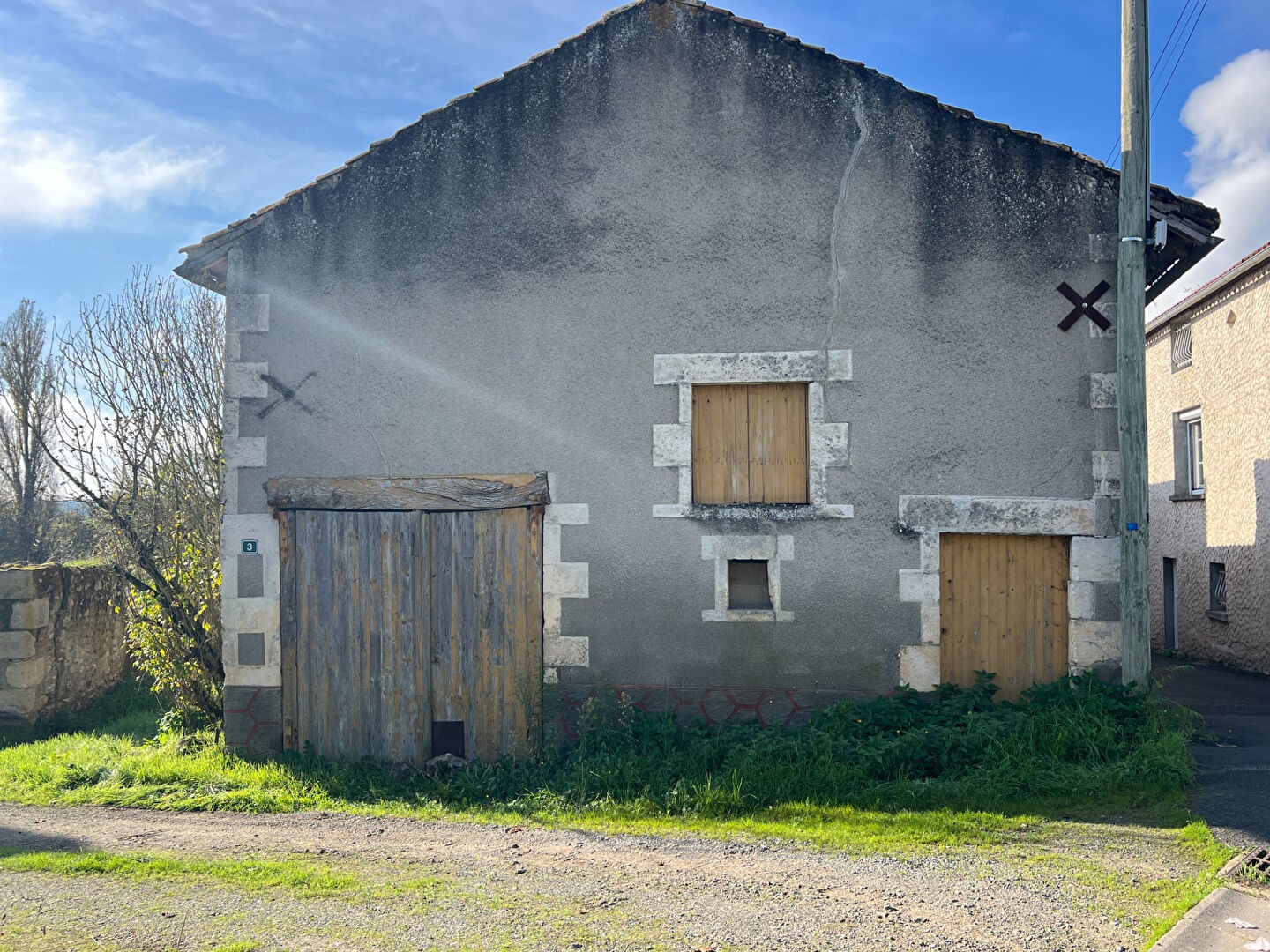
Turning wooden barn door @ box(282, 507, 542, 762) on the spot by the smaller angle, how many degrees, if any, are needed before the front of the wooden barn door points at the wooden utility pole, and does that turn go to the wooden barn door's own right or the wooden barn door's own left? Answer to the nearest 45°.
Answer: approximately 90° to the wooden barn door's own left

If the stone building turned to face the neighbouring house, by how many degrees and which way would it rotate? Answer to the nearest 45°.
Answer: approximately 135° to its left

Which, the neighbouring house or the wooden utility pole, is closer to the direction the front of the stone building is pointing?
the wooden utility pole

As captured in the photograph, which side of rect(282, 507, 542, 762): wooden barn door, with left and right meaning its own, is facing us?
front

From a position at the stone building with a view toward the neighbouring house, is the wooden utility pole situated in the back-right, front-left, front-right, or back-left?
front-right

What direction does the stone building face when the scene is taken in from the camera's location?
facing the viewer

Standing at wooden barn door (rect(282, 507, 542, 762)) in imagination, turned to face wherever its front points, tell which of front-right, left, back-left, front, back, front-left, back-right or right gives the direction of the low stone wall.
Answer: back-right

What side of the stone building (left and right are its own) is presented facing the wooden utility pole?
left
